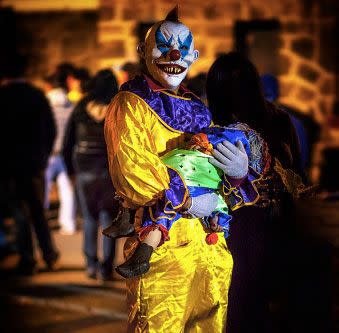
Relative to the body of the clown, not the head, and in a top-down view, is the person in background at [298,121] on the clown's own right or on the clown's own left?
on the clown's own left

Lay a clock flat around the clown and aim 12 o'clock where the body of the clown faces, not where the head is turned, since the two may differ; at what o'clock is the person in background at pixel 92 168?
The person in background is roughly at 7 o'clock from the clown.

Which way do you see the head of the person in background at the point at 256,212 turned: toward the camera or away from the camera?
away from the camera

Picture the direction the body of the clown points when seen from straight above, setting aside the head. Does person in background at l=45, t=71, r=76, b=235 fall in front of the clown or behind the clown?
behind

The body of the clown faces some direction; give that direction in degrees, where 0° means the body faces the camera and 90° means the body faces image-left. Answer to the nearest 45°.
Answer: approximately 315°

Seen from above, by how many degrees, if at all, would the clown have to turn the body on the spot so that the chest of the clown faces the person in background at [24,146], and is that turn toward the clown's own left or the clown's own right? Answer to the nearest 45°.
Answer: approximately 180°

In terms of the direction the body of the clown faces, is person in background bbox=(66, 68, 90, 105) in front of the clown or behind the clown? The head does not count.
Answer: behind
